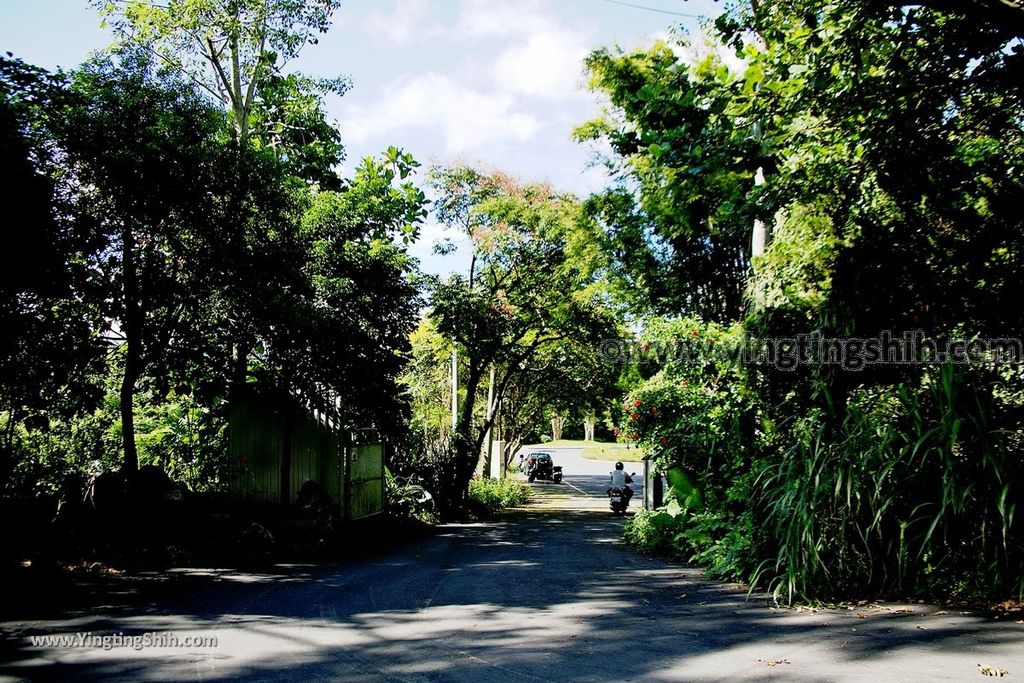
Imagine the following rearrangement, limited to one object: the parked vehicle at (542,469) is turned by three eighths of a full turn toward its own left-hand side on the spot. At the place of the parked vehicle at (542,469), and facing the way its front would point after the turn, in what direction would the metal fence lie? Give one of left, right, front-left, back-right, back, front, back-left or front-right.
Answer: back-right

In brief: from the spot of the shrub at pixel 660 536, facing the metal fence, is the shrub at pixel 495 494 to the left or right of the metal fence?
right

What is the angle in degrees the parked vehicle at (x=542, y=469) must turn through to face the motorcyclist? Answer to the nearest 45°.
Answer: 0° — it already faces them

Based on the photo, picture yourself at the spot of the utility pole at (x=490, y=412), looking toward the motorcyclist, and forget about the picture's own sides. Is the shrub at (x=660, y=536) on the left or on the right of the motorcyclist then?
right

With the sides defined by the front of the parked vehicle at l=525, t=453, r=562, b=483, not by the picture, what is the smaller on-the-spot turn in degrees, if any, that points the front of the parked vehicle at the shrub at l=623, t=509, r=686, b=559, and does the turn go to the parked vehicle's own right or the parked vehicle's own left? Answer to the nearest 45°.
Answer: approximately 180°

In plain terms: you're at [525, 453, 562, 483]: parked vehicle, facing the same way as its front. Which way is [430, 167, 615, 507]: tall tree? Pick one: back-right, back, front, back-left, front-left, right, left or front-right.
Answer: back

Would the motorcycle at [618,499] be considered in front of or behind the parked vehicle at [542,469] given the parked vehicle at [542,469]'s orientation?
in front

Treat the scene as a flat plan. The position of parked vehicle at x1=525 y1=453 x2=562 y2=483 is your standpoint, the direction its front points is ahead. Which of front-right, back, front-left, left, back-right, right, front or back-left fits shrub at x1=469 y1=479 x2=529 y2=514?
back
